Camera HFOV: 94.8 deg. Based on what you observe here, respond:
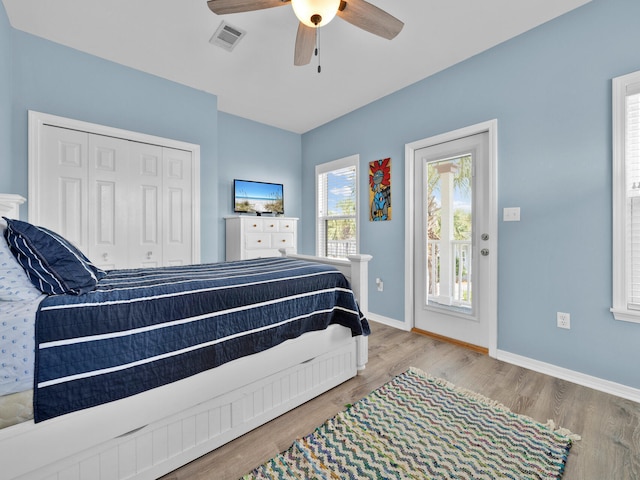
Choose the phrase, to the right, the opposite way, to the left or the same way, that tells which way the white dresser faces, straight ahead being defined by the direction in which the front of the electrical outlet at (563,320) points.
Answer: to the left

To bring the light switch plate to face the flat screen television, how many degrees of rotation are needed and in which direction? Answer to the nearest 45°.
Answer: approximately 90° to its right

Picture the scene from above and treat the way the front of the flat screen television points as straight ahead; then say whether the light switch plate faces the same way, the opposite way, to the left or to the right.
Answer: to the right

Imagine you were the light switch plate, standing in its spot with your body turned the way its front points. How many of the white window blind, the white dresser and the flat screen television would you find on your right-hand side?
2

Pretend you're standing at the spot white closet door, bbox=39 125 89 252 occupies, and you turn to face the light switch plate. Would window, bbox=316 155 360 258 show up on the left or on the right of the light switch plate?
left
